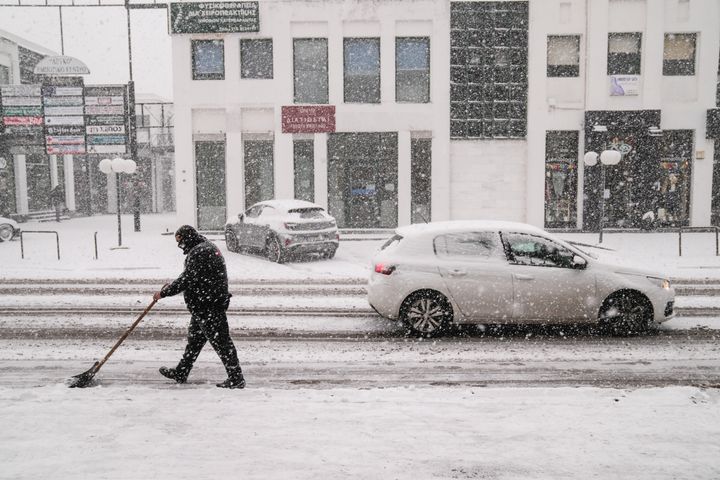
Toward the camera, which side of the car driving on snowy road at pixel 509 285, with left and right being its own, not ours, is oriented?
right

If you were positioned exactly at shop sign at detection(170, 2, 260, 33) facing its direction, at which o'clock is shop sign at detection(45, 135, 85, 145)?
shop sign at detection(45, 135, 85, 145) is roughly at 4 o'clock from shop sign at detection(170, 2, 260, 33).

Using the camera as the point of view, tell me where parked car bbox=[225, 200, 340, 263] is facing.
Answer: facing away from the viewer and to the left of the viewer

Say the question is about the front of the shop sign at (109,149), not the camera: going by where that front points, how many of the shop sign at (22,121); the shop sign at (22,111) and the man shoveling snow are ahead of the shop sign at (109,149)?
1

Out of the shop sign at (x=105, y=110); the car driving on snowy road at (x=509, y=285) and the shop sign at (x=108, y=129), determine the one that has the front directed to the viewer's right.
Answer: the car driving on snowy road

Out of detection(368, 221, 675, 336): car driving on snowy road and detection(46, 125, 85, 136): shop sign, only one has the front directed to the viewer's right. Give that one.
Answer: the car driving on snowy road

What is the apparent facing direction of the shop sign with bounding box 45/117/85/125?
toward the camera

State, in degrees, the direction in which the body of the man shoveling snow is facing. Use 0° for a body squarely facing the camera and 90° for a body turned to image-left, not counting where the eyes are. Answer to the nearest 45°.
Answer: approximately 90°

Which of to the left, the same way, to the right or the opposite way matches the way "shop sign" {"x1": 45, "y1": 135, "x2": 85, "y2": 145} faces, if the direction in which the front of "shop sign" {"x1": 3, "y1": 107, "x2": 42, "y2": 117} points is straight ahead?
the same way

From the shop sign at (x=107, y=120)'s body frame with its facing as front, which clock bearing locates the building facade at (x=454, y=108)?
The building facade is roughly at 10 o'clock from the shop sign.

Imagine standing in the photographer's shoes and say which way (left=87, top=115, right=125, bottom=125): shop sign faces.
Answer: facing the viewer

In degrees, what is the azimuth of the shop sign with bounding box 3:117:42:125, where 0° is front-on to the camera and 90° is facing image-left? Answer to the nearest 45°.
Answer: approximately 0°

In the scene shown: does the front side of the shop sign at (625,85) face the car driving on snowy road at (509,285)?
yes

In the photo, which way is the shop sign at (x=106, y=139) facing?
toward the camera

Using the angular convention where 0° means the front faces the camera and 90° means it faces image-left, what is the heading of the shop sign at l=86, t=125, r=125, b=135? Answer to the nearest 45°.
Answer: approximately 0°

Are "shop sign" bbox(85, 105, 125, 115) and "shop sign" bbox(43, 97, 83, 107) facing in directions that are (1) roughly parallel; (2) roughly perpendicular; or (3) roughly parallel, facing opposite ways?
roughly parallel

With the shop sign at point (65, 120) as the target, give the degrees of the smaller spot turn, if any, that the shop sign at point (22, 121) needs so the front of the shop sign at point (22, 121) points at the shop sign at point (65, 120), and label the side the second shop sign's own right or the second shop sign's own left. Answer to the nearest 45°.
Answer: approximately 45° to the second shop sign's own left

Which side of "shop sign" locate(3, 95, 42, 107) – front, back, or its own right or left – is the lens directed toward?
front

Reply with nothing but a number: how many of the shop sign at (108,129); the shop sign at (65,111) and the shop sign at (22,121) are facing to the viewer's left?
0

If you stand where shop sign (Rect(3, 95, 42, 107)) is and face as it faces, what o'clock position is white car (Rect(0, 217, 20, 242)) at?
The white car is roughly at 12 o'clock from the shop sign.

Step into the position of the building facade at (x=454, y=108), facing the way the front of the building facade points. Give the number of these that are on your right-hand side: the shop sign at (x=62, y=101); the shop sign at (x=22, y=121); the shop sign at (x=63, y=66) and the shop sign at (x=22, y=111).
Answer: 4
